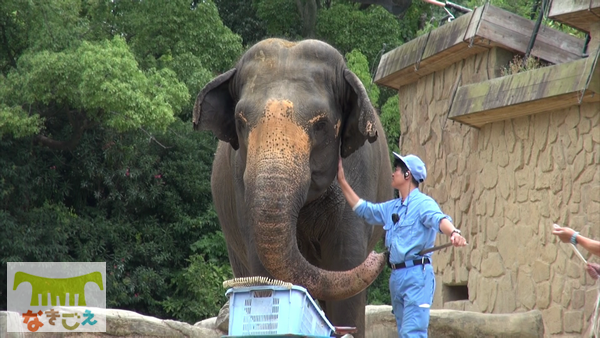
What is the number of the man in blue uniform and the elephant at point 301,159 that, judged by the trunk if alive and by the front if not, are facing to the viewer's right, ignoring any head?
0

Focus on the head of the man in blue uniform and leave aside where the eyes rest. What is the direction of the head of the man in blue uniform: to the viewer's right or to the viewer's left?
to the viewer's left

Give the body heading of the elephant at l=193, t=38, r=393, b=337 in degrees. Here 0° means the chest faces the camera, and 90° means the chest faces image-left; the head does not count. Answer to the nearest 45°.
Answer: approximately 0°

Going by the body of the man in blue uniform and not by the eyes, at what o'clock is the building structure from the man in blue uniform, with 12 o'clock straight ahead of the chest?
The building structure is roughly at 5 o'clock from the man in blue uniform.

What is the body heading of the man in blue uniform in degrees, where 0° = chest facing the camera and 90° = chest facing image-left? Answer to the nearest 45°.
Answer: approximately 45°
